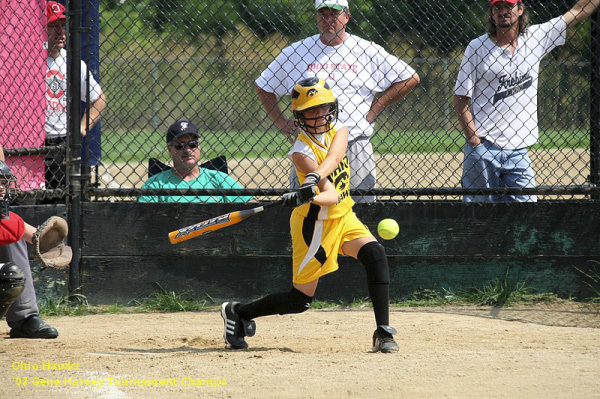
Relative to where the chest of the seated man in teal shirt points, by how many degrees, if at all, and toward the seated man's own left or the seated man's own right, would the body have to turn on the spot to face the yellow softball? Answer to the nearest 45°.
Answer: approximately 45° to the seated man's own left

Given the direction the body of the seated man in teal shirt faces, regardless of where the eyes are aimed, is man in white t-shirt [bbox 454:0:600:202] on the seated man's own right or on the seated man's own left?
on the seated man's own left

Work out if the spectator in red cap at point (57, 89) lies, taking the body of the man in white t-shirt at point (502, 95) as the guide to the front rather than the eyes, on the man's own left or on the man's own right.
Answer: on the man's own right

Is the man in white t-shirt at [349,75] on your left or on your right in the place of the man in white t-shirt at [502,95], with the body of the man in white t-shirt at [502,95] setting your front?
on your right

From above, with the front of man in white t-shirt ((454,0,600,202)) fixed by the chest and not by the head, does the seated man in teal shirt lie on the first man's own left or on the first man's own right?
on the first man's own right

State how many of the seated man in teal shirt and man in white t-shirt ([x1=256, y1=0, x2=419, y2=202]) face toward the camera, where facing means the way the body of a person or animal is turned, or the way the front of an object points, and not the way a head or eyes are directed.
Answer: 2

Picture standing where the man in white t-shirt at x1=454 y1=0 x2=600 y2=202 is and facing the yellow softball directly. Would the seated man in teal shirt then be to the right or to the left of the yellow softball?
right
